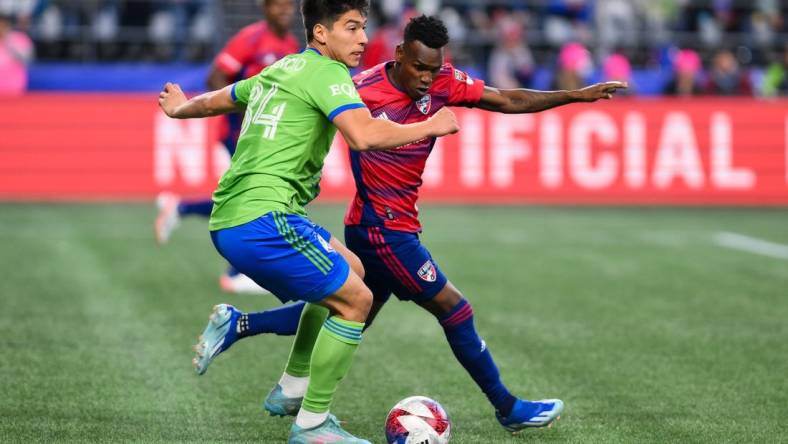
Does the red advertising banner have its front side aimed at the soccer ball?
yes

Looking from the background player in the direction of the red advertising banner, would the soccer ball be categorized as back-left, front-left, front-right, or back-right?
back-right

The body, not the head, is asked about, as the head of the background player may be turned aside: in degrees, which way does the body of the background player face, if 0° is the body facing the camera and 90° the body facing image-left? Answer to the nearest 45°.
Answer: approximately 315°

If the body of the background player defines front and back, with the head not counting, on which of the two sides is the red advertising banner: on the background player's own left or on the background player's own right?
on the background player's own left

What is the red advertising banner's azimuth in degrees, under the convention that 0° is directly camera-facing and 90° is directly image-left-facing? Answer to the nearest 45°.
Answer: approximately 0°

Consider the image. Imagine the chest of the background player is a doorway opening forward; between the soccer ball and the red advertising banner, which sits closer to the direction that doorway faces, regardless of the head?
the soccer ball
